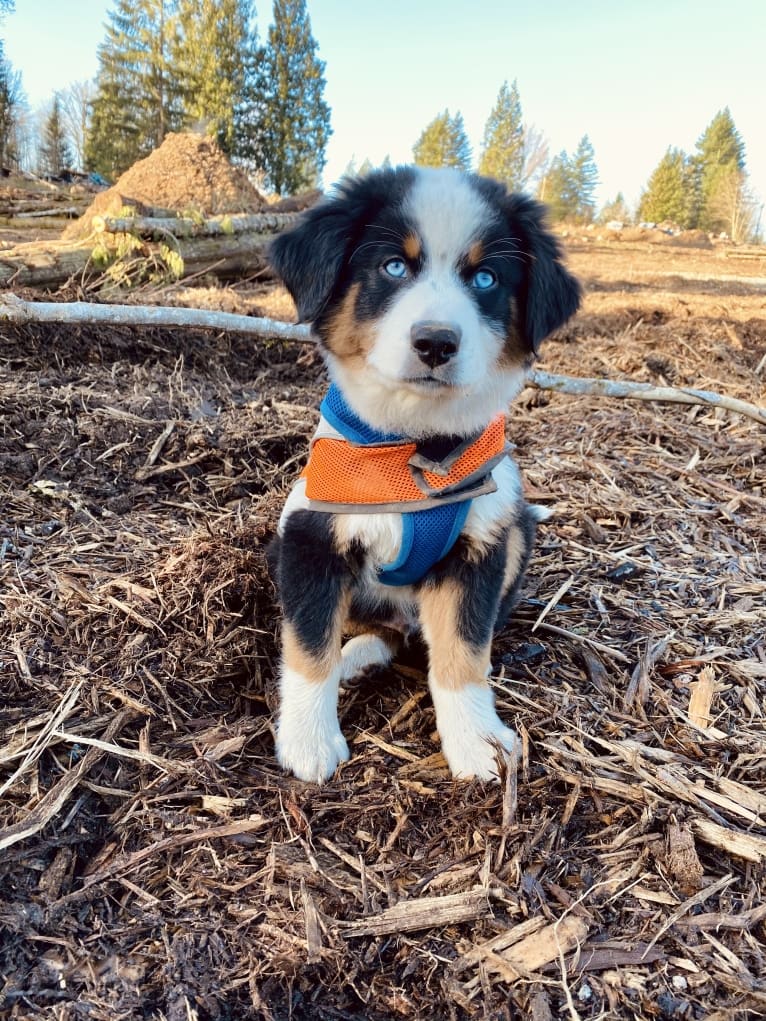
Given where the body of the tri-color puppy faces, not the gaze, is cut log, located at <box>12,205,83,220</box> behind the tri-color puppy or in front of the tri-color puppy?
behind

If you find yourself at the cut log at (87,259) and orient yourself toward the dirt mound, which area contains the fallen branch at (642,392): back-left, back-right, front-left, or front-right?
back-right

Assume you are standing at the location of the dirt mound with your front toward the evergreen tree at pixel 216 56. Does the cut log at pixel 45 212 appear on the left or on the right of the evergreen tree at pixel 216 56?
left

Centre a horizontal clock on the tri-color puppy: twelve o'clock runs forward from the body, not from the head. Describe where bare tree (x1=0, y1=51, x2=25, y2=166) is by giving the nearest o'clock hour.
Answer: The bare tree is roughly at 5 o'clock from the tri-color puppy.

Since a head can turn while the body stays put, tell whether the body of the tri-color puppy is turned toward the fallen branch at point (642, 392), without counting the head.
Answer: no

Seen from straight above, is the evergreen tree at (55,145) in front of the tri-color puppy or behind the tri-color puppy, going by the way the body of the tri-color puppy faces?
behind

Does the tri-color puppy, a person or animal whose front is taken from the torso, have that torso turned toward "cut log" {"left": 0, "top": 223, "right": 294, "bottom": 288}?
no

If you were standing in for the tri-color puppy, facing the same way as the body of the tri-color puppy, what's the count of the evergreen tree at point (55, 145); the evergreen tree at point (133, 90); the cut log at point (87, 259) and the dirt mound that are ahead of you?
0

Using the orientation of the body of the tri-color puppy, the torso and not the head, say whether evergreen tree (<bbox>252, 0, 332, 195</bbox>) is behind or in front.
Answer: behind

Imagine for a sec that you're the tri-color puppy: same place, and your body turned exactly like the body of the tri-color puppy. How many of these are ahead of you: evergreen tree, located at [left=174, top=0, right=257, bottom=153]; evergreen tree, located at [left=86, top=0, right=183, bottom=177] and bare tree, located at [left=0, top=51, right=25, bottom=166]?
0

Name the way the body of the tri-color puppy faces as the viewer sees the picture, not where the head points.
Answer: toward the camera

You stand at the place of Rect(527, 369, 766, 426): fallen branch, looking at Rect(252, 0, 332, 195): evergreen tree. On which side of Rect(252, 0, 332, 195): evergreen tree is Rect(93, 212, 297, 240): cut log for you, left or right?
left

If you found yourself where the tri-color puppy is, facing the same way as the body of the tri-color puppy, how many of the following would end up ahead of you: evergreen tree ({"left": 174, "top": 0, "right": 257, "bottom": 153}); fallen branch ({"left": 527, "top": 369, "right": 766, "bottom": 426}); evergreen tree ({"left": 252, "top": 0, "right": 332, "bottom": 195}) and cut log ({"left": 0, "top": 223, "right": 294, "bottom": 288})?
0

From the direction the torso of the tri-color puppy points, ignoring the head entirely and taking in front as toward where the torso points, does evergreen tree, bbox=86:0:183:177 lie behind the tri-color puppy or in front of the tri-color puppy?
behind
